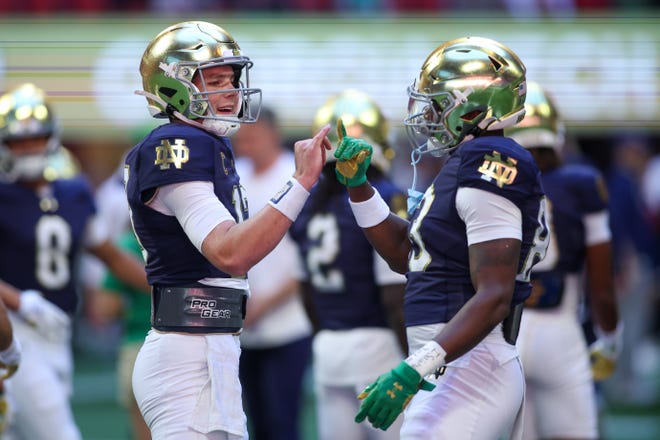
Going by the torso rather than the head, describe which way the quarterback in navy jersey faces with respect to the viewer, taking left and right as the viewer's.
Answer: facing to the right of the viewer

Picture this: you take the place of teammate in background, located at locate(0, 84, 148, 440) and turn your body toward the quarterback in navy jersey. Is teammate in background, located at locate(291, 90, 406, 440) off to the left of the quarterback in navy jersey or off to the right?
left

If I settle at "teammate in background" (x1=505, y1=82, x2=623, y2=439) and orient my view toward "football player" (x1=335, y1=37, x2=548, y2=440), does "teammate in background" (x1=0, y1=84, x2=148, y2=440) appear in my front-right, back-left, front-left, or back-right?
front-right

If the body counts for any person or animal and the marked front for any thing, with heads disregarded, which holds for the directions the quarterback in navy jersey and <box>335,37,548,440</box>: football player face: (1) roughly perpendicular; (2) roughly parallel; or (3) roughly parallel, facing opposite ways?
roughly parallel, facing opposite ways

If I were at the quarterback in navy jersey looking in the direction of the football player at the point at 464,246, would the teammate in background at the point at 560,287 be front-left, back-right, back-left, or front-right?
front-left

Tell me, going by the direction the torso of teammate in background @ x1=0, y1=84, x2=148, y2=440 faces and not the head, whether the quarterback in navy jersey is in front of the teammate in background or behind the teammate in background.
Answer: in front

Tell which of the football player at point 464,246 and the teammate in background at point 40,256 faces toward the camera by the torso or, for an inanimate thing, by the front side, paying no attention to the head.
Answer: the teammate in background

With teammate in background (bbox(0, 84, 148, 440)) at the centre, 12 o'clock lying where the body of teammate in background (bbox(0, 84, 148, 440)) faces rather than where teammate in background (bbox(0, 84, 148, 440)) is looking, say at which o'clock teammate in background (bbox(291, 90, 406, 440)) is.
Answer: teammate in background (bbox(291, 90, 406, 440)) is roughly at 10 o'clock from teammate in background (bbox(0, 84, 148, 440)).

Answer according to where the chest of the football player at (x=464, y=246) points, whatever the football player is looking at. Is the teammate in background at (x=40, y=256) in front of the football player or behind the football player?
in front

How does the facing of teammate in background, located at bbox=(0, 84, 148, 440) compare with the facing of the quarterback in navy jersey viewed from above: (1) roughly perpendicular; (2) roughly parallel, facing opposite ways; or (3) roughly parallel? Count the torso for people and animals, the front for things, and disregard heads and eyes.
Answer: roughly perpendicular

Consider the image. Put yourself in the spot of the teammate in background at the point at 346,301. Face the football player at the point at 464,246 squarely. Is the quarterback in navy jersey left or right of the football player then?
right

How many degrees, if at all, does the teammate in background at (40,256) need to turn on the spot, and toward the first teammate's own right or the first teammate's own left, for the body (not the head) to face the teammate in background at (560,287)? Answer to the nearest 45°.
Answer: approximately 90° to the first teammate's own left

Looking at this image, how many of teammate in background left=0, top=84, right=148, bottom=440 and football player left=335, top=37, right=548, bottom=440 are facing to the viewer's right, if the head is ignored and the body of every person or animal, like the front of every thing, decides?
0

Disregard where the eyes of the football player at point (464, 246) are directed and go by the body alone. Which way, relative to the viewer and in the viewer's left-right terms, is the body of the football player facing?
facing to the left of the viewer

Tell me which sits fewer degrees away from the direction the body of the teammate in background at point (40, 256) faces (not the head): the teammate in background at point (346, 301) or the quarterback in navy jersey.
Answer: the quarterback in navy jersey

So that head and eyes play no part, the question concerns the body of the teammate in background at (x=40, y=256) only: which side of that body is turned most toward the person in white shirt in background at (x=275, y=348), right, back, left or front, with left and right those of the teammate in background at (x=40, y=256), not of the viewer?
left

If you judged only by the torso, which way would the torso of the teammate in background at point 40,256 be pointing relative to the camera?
toward the camera

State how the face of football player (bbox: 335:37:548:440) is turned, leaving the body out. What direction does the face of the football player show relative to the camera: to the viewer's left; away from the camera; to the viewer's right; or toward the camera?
to the viewer's left
